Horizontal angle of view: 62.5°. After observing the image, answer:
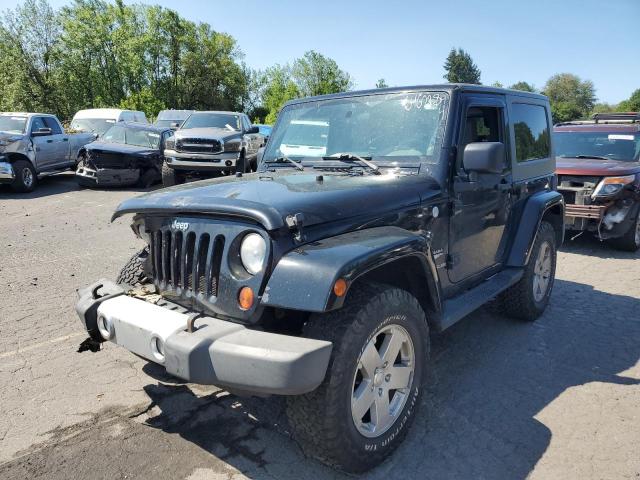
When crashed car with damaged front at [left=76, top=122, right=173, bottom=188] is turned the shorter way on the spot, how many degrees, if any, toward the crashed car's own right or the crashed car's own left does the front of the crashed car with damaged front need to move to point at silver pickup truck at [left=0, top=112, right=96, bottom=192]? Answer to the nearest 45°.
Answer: approximately 90° to the crashed car's own right

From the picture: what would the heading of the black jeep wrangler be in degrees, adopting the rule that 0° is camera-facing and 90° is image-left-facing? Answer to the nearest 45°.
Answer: approximately 45°

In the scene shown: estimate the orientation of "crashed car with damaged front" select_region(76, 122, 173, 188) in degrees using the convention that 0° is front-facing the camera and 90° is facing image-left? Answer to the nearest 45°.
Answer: approximately 45°

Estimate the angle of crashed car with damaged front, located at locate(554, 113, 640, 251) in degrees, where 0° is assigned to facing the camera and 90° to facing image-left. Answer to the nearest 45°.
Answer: approximately 45°
